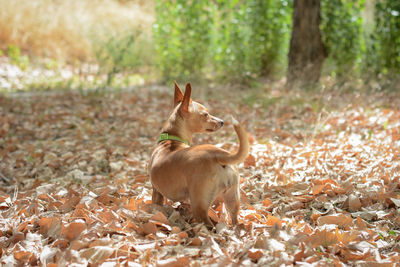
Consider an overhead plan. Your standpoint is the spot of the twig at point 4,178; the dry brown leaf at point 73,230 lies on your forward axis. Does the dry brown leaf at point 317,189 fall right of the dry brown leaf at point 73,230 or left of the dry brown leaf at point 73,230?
left

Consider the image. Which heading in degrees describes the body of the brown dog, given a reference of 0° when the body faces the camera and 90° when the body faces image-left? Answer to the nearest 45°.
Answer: approximately 135°

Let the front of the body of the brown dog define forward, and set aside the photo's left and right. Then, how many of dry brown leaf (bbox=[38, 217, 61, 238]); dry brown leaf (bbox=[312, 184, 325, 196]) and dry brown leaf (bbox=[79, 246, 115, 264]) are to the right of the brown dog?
1

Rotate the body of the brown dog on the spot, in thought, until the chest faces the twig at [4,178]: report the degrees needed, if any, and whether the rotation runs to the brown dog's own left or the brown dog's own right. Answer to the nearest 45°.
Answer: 0° — it already faces it

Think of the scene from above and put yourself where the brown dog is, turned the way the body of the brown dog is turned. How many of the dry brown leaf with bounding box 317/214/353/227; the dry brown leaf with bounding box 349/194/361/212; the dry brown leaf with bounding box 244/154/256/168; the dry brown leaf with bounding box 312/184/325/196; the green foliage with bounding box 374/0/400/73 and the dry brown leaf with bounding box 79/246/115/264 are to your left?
1

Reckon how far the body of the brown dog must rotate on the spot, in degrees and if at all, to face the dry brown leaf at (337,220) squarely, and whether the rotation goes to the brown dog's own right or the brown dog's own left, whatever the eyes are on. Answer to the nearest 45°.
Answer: approximately 135° to the brown dog's own right

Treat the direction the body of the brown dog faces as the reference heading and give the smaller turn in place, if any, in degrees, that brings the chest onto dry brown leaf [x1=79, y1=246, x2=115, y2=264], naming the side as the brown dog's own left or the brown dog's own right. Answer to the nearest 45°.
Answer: approximately 90° to the brown dog's own left

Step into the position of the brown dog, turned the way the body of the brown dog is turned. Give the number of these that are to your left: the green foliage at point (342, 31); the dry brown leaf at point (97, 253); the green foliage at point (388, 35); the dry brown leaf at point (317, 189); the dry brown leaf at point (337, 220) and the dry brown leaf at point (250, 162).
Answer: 1

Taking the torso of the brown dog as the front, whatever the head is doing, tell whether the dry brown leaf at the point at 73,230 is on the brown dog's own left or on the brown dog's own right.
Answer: on the brown dog's own left

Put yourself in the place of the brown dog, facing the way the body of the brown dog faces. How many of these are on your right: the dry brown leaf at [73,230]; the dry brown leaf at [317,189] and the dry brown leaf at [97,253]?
1

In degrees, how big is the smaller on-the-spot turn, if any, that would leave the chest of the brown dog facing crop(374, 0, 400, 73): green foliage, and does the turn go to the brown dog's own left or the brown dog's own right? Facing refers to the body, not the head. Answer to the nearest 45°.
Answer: approximately 90° to the brown dog's own right

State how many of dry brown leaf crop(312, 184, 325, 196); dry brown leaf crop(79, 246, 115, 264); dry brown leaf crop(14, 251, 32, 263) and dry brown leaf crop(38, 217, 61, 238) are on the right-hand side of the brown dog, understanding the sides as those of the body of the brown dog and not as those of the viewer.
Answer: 1

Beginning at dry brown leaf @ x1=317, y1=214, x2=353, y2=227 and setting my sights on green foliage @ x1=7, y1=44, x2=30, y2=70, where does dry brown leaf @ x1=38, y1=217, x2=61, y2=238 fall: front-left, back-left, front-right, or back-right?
front-left

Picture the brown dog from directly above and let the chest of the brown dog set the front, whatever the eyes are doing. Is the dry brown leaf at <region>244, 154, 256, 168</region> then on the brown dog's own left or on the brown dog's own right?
on the brown dog's own right
